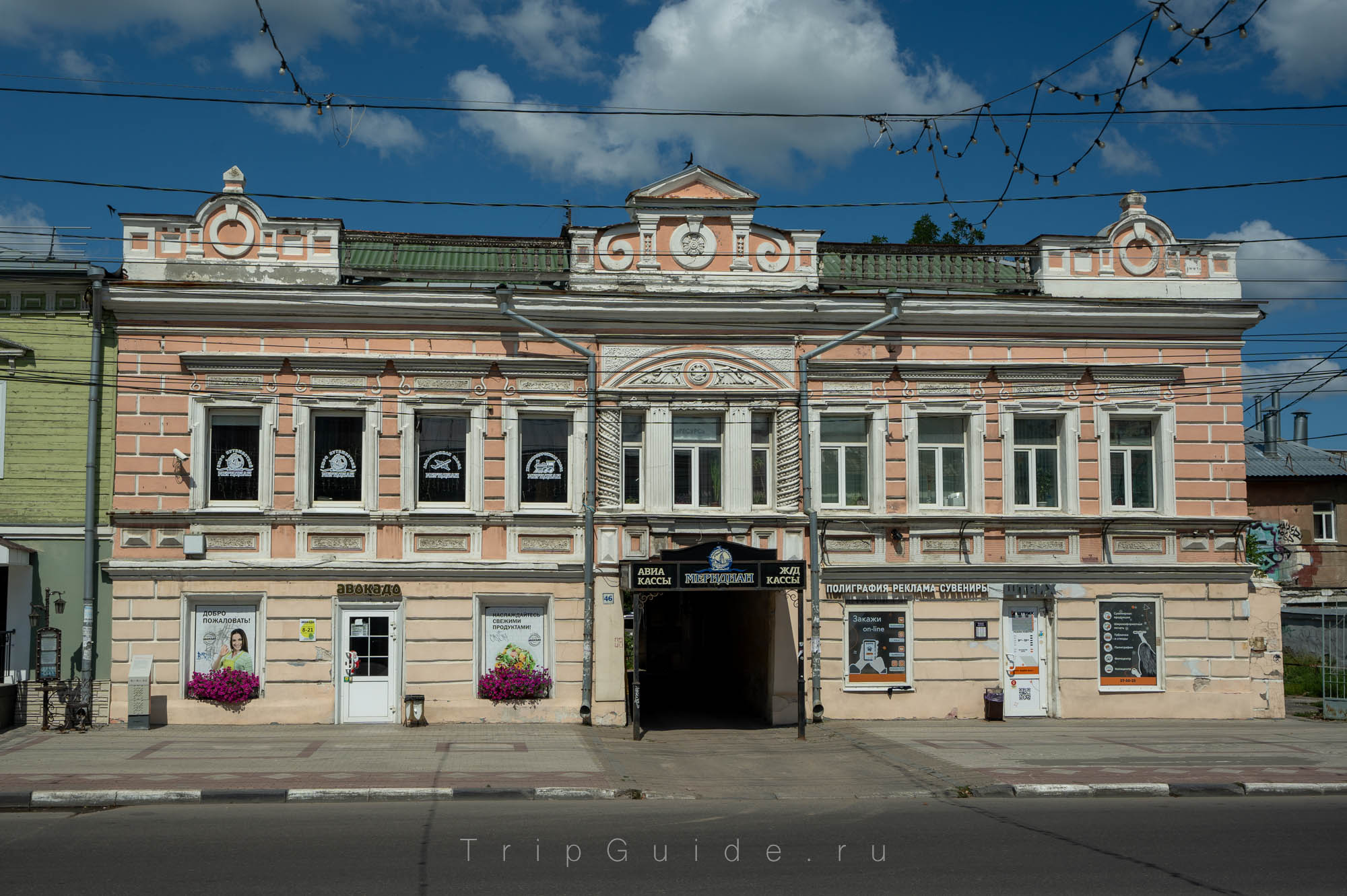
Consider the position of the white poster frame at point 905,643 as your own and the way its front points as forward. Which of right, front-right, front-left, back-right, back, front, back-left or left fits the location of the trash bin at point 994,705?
left

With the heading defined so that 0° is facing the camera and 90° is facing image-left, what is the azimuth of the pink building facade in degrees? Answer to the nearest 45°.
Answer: approximately 0°

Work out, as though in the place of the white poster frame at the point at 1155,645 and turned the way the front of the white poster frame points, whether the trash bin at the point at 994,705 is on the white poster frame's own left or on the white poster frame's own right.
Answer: on the white poster frame's own right

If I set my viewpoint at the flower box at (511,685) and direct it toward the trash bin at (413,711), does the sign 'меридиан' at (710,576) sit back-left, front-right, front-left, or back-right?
back-left

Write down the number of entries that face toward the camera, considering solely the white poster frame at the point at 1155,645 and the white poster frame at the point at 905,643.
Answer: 2

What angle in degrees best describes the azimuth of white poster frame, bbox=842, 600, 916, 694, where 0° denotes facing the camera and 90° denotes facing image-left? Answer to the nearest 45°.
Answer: approximately 0°

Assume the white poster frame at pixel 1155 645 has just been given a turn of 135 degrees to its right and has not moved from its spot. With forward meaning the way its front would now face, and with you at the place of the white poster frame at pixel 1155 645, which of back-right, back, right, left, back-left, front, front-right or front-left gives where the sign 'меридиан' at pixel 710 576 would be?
left

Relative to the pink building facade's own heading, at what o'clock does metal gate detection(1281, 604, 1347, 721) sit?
The metal gate is roughly at 8 o'clock from the pink building facade.
